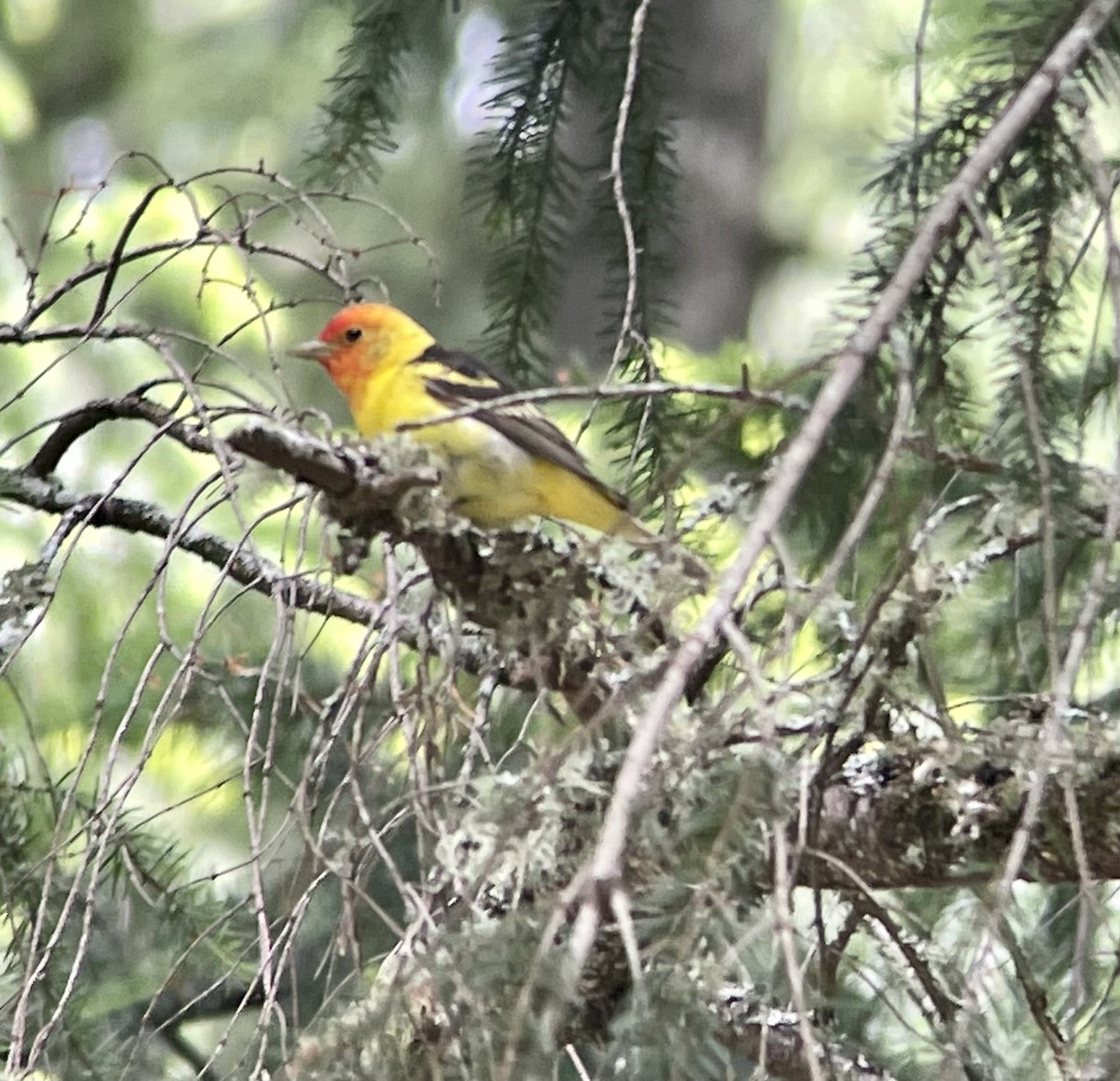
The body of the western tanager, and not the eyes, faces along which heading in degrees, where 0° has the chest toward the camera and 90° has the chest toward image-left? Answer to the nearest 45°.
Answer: approximately 90°
